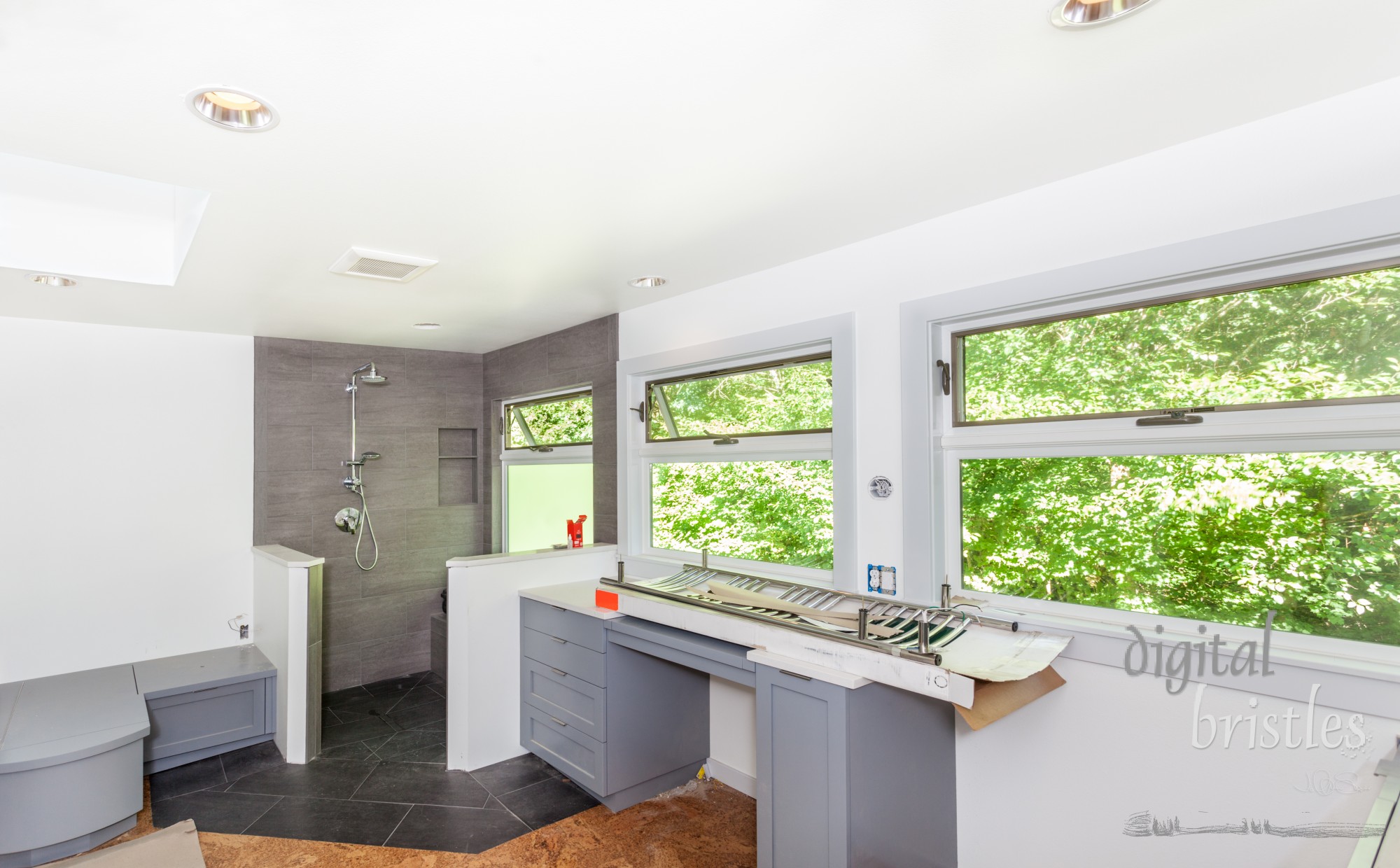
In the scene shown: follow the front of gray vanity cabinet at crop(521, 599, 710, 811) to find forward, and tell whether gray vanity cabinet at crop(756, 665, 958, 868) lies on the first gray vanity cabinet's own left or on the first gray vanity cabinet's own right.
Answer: on the first gray vanity cabinet's own left

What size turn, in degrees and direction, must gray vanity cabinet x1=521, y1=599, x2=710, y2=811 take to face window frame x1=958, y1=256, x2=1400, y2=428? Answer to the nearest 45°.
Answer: approximately 90° to its left

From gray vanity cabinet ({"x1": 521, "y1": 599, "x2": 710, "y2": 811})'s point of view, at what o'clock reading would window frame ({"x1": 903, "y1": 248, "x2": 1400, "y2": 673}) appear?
The window frame is roughly at 9 o'clock from the gray vanity cabinet.

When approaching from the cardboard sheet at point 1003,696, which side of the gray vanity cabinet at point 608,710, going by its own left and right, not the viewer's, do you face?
left

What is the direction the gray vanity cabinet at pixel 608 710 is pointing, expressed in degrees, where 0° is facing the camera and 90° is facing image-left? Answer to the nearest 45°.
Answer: approximately 45°

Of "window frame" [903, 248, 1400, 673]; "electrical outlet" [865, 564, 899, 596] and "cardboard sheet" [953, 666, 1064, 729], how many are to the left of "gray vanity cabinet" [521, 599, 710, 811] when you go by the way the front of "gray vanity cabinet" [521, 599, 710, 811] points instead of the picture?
3

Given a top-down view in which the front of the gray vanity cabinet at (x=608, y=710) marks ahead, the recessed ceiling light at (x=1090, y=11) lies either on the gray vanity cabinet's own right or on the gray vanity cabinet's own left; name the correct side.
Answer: on the gray vanity cabinet's own left

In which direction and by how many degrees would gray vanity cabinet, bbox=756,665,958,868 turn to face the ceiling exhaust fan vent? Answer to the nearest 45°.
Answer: approximately 45° to its right

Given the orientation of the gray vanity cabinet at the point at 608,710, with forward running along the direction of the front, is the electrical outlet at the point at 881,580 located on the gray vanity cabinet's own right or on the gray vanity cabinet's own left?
on the gray vanity cabinet's own left
